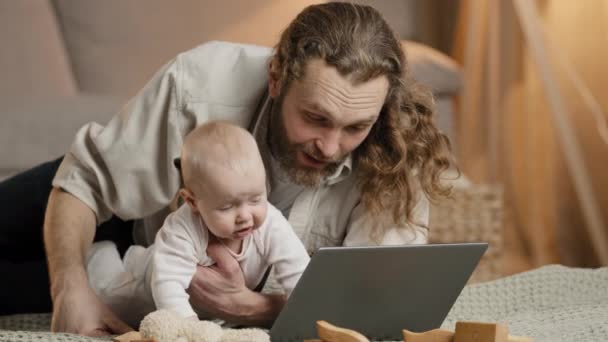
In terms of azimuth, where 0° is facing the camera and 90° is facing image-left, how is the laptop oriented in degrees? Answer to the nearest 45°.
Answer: approximately 135°

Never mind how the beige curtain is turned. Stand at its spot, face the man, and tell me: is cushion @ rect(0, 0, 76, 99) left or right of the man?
right

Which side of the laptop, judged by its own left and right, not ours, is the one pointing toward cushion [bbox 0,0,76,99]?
front

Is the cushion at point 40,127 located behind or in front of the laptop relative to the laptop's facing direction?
in front

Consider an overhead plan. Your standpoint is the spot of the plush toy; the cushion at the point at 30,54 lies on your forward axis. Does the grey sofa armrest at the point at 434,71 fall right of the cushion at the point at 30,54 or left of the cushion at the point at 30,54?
right

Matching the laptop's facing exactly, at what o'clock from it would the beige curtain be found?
The beige curtain is roughly at 2 o'clock from the laptop.

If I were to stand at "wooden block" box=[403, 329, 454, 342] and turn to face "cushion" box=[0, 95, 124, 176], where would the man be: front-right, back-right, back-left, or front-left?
front-right

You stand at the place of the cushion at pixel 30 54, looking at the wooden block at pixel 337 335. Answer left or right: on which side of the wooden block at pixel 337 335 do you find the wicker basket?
left
